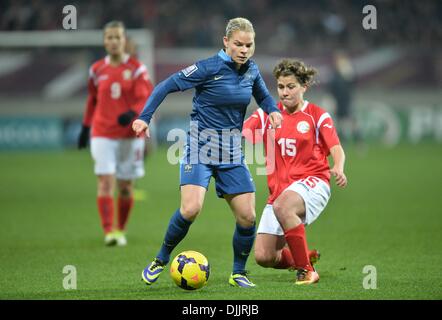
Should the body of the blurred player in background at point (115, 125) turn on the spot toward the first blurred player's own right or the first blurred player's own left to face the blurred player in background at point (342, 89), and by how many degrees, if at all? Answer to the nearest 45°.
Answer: approximately 135° to the first blurred player's own left

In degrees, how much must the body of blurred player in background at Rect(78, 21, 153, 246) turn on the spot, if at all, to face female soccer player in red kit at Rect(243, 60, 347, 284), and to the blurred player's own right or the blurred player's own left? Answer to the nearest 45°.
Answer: approximately 45° to the blurred player's own left

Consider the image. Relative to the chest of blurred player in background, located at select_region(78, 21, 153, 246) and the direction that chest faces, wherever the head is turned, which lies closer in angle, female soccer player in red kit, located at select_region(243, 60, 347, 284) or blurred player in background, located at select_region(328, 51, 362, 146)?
the female soccer player in red kit

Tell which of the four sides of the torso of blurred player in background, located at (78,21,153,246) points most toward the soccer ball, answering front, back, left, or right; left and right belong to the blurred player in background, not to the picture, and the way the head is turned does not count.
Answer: front

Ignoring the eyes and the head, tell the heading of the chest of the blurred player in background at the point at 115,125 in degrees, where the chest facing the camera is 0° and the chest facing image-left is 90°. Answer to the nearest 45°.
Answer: approximately 0°

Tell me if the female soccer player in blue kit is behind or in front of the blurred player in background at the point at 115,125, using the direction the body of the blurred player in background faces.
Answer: in front

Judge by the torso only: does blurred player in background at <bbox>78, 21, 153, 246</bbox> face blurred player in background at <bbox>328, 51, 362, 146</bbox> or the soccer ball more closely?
the soccer ball

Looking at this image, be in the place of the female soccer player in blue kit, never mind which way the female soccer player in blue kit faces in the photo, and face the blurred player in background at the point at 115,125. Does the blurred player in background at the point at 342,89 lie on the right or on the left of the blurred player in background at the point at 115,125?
right

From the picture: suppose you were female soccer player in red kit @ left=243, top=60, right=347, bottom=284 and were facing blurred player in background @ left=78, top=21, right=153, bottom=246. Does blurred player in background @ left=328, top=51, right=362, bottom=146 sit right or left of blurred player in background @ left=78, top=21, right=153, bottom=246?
right
